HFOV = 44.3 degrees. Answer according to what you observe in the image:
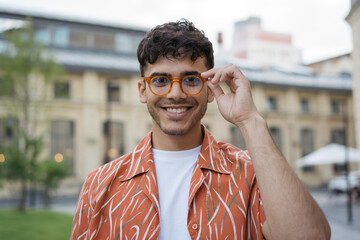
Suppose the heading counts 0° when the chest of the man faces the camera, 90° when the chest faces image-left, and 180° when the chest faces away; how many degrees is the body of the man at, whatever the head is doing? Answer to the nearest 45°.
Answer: approximately 0°

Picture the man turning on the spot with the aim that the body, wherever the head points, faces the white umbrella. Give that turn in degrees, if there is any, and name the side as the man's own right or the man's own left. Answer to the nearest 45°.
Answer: approximately 180°

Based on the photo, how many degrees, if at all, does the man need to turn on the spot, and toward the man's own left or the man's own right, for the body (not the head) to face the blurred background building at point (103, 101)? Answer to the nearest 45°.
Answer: approximately 180°
